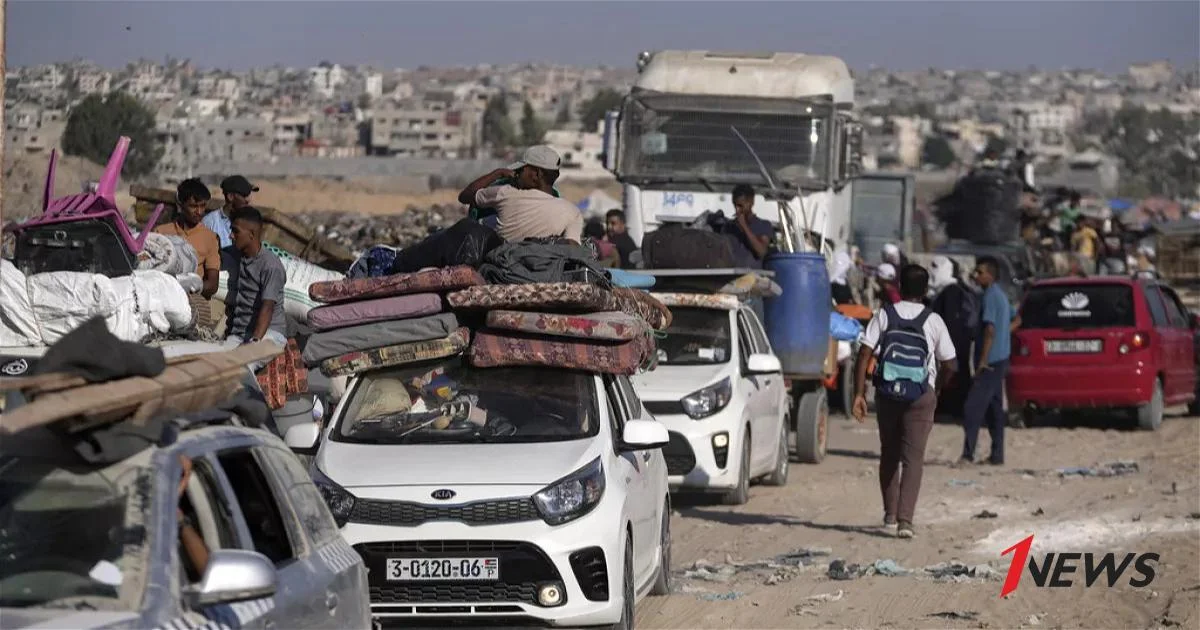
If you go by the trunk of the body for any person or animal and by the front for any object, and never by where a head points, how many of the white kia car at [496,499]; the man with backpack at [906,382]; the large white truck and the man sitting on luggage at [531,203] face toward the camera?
2

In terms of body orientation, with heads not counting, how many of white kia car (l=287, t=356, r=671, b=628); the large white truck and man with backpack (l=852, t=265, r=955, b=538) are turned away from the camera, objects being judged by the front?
1

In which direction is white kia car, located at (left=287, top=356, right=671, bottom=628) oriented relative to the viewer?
toward the camera

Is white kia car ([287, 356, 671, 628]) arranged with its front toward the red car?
no

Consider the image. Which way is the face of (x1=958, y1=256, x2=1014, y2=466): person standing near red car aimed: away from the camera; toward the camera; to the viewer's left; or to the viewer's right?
to the viewer's left

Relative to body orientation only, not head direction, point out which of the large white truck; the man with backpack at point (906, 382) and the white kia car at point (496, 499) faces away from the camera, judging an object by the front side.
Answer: the man with backpack

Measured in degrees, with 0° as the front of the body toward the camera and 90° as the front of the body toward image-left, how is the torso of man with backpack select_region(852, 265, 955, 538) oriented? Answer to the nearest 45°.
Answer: approximately 180°

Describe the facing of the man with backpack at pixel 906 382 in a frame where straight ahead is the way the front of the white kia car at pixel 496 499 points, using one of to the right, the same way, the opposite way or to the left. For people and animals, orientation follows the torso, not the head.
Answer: the opposite way

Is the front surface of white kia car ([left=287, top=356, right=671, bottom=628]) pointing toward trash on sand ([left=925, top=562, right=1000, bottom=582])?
no

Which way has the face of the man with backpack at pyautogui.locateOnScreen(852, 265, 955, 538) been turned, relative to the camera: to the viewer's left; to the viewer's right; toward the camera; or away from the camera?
away from the camera

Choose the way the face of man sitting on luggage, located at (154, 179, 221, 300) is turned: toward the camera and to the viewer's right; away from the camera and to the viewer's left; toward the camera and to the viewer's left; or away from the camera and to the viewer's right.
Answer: toward the camera and to the viewer's right

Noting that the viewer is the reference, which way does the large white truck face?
facing the viewer

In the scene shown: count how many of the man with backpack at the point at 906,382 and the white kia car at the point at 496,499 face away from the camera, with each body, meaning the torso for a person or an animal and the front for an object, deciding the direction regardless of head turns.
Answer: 1

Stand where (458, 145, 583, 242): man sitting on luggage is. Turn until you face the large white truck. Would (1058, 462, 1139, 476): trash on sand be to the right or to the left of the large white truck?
right

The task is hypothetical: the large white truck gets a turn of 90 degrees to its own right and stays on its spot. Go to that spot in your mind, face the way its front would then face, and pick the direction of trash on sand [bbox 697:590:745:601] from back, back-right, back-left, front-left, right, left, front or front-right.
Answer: left

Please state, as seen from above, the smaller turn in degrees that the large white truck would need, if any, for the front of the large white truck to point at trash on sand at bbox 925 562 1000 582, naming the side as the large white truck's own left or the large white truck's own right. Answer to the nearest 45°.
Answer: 0° — it already faces it
